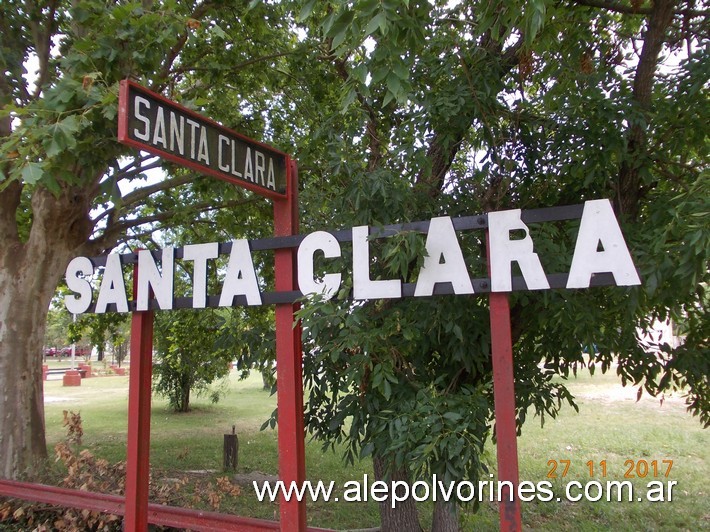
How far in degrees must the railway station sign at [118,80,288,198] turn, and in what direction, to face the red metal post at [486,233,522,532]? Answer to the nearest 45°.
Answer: approximately 45° to its left

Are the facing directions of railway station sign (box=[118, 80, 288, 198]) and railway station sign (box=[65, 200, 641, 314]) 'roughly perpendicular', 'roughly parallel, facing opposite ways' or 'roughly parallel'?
roughly perpendicular

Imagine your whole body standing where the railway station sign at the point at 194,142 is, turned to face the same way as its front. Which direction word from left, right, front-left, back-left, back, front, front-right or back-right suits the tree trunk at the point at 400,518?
left

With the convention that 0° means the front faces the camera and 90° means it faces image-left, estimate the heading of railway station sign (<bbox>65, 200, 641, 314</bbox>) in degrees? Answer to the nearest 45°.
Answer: approximately 45°

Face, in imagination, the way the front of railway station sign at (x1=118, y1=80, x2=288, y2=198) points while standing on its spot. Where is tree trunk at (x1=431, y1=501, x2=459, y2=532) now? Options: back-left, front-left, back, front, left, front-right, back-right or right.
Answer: left

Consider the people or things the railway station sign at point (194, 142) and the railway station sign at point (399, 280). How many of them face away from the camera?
0

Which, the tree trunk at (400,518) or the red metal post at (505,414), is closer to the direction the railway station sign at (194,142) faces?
the red metal post

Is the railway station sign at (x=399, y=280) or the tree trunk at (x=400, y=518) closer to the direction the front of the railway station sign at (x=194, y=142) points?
the railway station sign

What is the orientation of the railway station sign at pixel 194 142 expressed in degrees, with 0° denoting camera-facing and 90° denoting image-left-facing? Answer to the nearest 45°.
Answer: approximately 315°

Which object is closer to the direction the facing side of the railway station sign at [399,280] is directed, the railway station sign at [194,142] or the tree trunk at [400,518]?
the railway station sign
